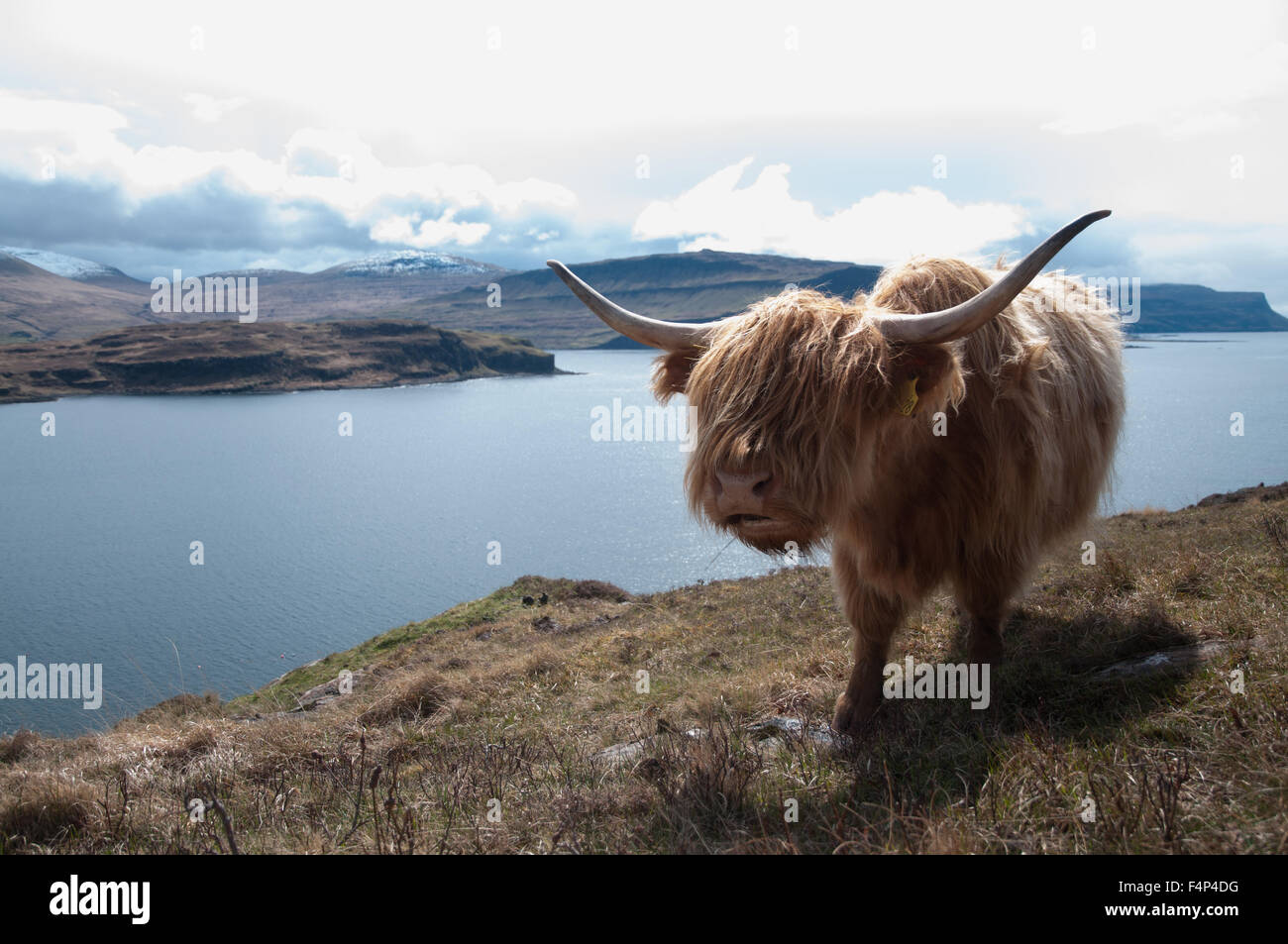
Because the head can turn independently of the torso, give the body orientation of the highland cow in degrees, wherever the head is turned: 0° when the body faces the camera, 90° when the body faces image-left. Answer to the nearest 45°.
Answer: approximately 45°
